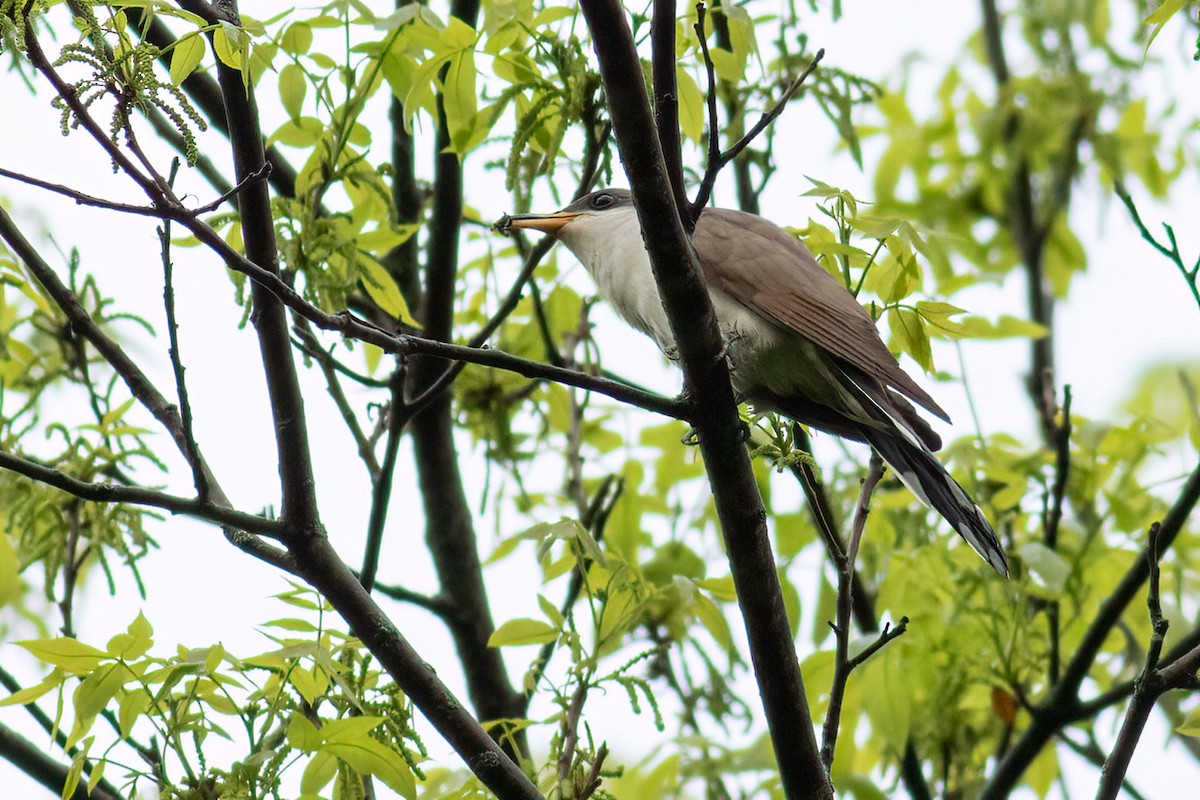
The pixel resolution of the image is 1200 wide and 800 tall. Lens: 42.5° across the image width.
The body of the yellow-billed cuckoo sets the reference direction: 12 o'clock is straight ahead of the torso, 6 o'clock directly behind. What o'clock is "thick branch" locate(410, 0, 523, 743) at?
The thick branch is roughly at 1 o'clock from the yellow-billed cuckoo.

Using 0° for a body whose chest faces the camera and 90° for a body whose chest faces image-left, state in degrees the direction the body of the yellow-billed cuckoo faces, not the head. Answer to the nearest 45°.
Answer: approximately 90°

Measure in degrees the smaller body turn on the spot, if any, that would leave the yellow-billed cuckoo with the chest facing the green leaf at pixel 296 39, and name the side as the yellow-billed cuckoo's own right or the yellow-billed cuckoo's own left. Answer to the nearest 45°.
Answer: approximately 45° to the yellow-billed cuckoo's own left

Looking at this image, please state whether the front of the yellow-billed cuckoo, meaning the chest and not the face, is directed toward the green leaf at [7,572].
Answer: yes
